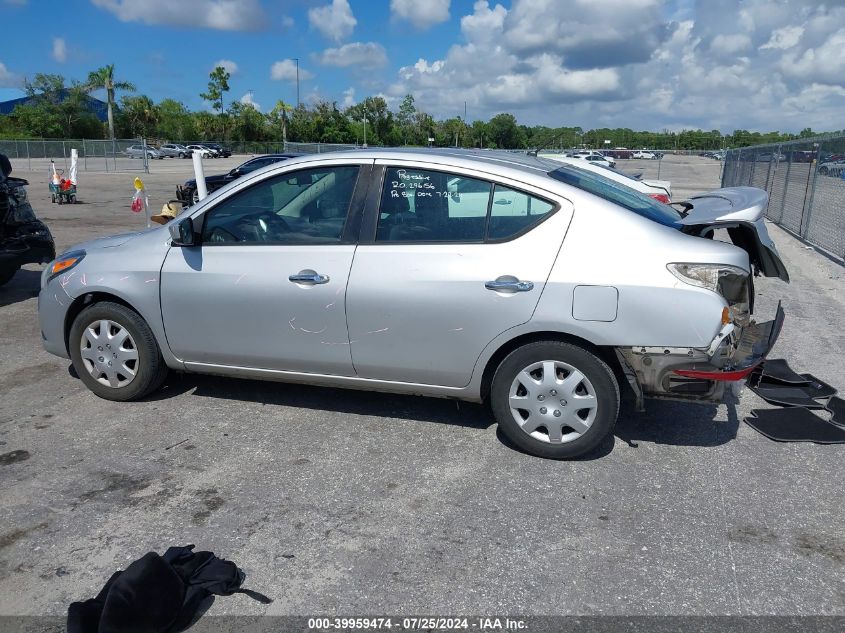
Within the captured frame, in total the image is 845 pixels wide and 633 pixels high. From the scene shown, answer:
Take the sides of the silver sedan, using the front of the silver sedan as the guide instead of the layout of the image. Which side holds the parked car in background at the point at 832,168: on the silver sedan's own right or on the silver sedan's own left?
on the silver sedan's own right

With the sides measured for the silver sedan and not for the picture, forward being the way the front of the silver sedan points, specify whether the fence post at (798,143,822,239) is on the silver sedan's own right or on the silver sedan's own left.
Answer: on the silver sedan's own right

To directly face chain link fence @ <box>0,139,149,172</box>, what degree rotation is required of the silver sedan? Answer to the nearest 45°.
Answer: approximately 45° to its right

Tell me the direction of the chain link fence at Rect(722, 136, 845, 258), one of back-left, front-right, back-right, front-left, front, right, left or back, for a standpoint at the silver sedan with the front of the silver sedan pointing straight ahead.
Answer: back-right

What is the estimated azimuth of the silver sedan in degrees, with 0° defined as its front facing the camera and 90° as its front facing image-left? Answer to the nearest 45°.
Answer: approximately 90°
